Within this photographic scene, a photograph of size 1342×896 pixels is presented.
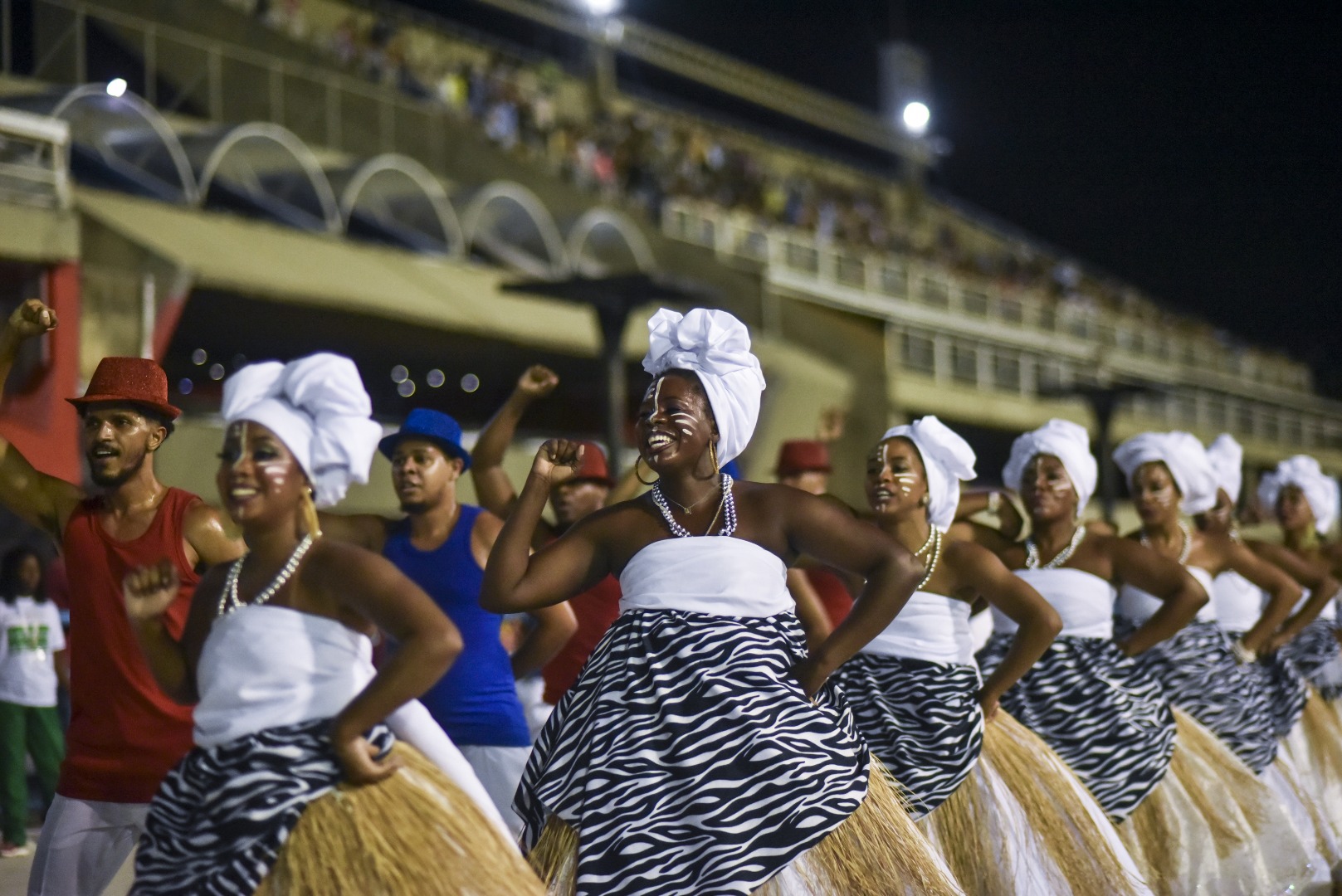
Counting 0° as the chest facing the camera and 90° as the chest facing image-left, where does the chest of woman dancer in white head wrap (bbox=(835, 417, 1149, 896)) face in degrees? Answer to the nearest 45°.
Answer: approximately 45°

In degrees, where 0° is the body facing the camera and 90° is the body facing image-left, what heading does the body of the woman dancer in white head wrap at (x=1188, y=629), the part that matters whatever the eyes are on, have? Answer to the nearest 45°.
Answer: approximately 45°

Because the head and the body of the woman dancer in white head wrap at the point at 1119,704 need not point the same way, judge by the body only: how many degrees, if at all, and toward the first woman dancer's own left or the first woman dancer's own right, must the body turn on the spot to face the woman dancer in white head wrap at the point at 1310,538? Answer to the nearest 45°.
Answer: approximately 135° to the first woman dancer's own right

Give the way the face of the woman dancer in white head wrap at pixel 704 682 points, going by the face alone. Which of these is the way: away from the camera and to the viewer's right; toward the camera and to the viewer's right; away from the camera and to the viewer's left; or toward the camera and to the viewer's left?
toward the camera and to the viewer's left

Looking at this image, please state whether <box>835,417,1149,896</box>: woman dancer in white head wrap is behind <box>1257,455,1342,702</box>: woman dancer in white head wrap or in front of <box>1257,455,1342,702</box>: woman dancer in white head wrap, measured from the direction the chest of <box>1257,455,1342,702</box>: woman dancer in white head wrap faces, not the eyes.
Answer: in front

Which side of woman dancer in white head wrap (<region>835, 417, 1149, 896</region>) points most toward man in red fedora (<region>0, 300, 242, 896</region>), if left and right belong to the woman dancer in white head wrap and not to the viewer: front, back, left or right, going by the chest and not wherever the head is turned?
front
